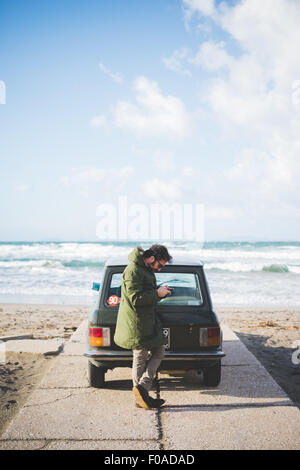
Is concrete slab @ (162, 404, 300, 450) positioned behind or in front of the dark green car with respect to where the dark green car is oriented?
behind

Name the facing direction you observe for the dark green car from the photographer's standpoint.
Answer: facing away from the viewer

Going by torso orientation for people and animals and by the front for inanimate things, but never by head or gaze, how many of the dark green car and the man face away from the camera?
1

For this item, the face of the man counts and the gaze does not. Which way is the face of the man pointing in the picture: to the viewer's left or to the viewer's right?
to the viewer's right

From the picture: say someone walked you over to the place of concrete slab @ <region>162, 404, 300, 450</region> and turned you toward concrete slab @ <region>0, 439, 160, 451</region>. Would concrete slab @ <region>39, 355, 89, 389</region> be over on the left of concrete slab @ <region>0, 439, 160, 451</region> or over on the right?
right

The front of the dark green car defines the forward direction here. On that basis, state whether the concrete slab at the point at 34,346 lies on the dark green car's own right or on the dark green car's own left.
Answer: on the dark green car's own left

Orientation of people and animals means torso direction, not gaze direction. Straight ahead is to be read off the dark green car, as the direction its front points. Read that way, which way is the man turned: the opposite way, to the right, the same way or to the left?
to the right

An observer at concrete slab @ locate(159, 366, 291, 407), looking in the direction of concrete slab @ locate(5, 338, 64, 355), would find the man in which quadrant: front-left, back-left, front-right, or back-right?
front-left

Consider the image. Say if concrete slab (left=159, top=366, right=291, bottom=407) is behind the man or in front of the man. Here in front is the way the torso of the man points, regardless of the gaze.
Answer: in front

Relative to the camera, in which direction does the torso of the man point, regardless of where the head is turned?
to the viewer's right

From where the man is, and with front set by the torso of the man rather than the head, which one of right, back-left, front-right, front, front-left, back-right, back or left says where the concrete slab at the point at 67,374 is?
back-left

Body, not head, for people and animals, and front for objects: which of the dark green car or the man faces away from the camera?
the dark green car
